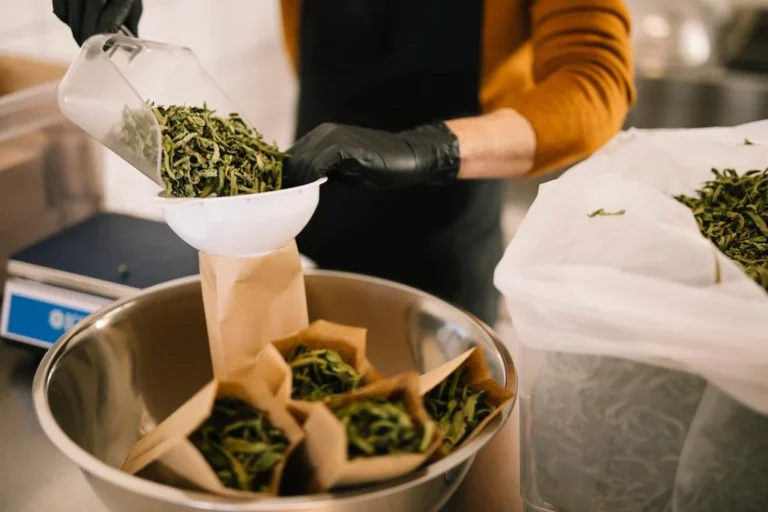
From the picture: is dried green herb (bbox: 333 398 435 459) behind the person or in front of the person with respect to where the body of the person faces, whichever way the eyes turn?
in front

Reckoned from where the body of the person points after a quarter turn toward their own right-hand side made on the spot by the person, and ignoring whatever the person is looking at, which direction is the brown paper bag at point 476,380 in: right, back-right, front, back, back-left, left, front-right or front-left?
back-left

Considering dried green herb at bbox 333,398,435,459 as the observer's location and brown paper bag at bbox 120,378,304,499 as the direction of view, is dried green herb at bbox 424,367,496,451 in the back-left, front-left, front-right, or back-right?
back-right

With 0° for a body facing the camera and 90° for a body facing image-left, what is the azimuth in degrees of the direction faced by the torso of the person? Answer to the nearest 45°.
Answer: approximately 45°

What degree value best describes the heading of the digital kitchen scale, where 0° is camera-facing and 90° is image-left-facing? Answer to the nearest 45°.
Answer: approximately 45°

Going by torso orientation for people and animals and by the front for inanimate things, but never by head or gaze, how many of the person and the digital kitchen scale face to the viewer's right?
0
